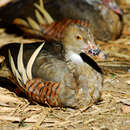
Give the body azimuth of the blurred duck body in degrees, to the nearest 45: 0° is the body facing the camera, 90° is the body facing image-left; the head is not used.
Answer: approximately 270°

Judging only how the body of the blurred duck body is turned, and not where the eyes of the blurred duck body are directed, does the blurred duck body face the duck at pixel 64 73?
no
